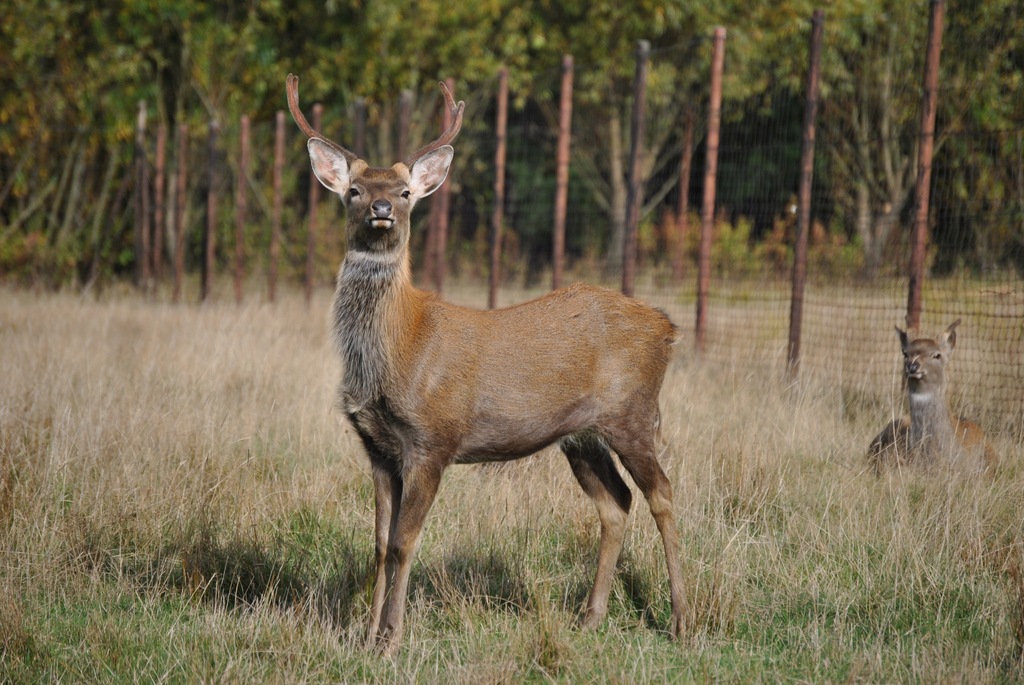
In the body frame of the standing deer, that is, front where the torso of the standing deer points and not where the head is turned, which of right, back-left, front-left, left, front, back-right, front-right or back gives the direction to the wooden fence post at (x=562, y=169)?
back-right

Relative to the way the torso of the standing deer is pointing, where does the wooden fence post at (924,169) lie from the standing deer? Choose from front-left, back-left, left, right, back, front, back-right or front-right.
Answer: back

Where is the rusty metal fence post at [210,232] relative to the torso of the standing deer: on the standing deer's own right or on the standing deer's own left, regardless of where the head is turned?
on the standing deer's own right

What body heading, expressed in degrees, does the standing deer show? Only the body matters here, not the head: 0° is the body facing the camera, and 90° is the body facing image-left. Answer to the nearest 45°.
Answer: approximately 45°

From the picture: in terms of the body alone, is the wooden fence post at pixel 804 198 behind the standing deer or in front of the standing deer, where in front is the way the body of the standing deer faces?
behind
